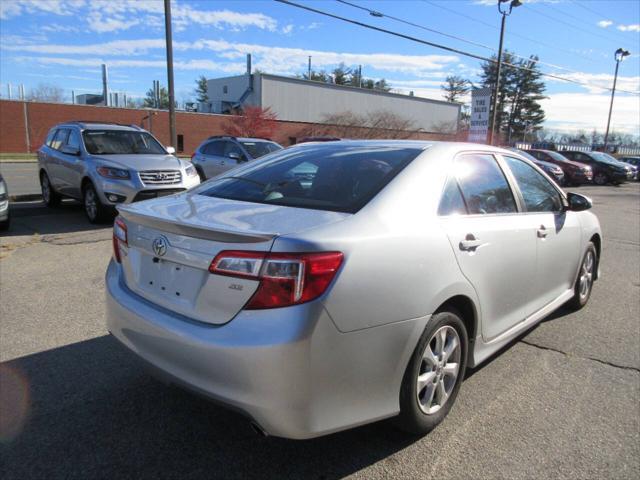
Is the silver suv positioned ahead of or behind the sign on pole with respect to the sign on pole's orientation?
ahead

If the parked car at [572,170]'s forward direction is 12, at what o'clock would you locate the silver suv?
The silver suv is roughly at 2 o'clock from the parked car.

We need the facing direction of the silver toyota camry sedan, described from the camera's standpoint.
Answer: facing away from the viewer and to the right of the viewer

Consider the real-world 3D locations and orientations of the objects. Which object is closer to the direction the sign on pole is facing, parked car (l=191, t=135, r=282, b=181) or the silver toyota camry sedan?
the silver toyota camry sedan

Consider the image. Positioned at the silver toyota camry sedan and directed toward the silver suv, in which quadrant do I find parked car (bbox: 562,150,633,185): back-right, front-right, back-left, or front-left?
front-right

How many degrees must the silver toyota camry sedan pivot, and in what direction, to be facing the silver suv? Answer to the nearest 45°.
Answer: approximately 90° to its left

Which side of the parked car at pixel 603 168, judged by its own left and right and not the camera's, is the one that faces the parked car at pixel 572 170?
right

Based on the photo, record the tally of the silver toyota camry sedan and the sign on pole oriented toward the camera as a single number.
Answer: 1

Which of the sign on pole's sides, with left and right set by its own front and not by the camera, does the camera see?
front

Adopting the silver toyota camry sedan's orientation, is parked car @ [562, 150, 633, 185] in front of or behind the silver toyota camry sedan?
in front

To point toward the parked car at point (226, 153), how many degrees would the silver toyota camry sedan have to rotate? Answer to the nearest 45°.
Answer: approximately 45° to its left
